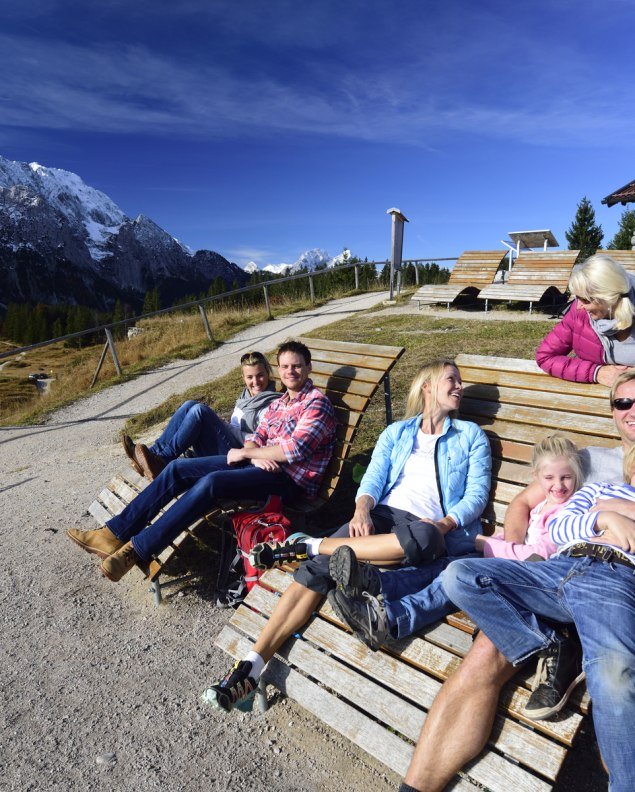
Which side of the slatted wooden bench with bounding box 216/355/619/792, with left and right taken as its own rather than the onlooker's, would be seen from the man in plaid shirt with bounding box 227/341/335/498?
right

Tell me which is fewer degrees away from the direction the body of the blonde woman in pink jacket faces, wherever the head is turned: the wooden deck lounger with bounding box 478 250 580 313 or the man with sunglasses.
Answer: the man with sunglasses

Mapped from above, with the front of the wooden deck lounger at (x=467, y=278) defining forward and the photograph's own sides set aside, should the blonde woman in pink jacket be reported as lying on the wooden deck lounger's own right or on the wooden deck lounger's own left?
on the wooden deck lounger's own left

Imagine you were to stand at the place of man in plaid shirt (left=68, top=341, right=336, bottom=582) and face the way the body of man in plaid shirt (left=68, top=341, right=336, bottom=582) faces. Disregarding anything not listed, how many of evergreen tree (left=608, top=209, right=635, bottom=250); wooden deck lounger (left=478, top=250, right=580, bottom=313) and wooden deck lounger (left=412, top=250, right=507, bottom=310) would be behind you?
3

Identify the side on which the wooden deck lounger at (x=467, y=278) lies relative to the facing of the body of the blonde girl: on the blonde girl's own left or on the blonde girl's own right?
on the blonde girl's own right

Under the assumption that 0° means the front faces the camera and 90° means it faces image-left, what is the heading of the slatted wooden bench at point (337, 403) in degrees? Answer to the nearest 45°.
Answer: approximately 45°

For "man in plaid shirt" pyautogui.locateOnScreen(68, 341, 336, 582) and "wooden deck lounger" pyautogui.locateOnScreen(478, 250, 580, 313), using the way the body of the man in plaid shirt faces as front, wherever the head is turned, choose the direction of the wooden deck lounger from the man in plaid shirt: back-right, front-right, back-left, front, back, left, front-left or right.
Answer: back

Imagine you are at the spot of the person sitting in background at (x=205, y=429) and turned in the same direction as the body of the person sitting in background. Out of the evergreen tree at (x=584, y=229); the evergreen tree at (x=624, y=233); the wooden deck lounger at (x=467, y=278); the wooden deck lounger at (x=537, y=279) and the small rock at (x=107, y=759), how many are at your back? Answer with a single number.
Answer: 4

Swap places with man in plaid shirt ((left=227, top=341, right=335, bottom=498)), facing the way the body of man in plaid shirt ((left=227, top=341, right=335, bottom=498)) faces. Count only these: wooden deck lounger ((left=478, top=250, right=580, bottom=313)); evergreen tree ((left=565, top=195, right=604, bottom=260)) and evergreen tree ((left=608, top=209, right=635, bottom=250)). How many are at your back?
3

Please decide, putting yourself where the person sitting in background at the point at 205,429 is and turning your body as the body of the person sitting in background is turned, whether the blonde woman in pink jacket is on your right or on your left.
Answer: on your left

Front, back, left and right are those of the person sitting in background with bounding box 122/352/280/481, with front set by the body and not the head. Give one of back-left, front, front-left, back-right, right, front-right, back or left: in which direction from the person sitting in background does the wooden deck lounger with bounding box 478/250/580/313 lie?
back
